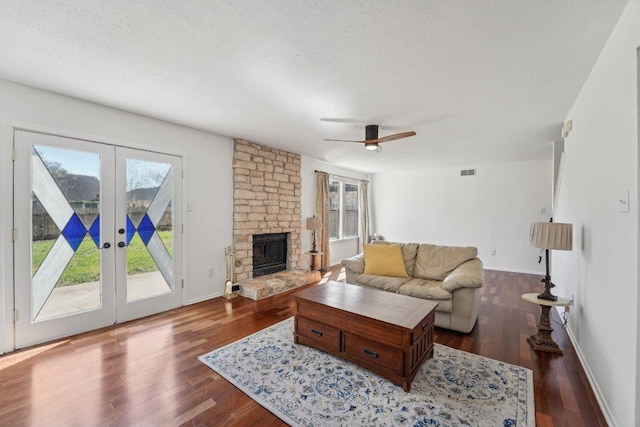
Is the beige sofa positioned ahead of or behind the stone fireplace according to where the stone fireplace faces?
ahead

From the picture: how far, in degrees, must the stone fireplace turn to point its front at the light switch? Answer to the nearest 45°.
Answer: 0° — it already faces it

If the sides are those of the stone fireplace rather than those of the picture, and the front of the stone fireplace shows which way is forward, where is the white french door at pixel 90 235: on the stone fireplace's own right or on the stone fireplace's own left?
on the stone fireplace's own right

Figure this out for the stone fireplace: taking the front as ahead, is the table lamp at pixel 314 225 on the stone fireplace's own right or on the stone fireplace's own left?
on the stone fireplace's own left

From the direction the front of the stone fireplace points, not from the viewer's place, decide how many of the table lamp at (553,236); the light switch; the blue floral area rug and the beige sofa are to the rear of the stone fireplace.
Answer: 0

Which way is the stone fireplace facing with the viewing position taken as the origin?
facing the viewer and to the right of the viewer

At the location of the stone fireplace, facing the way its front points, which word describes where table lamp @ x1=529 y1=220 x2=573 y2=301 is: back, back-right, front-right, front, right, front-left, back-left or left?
front

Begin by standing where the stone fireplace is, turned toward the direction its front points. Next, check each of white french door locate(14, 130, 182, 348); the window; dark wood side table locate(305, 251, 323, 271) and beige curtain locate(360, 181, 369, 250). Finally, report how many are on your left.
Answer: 3

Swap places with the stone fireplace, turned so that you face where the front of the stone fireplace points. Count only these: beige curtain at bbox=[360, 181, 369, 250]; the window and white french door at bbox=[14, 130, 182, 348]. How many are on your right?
1

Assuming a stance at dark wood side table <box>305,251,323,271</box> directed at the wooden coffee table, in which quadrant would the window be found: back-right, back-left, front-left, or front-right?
back-left

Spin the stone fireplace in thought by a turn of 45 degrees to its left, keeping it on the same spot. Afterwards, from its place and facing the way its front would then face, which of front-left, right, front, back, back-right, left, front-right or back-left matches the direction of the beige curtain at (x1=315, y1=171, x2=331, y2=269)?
front-left

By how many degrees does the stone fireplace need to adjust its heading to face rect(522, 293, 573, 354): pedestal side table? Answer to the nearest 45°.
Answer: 0° — it already faces it

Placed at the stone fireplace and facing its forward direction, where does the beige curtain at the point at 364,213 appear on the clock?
The beige curtain is roughly at 9 o'clock from the stone fireplace.

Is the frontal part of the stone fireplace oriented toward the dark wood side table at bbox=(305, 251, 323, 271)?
no

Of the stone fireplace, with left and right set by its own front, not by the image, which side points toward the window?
left

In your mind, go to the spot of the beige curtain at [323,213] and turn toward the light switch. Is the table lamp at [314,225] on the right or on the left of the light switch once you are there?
right
